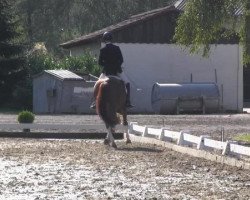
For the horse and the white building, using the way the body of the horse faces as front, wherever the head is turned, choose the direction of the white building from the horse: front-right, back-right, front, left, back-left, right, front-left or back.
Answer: front

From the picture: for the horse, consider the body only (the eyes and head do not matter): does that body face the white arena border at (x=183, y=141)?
no

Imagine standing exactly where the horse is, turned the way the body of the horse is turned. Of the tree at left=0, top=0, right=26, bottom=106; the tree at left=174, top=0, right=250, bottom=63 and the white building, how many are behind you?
0

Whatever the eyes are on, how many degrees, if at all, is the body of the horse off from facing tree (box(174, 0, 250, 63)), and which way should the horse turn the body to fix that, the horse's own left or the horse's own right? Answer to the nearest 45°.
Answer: approximately 45° to the horse's own right

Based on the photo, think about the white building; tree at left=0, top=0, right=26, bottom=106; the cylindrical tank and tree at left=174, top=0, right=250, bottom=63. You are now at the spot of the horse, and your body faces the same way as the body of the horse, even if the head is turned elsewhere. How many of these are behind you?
0

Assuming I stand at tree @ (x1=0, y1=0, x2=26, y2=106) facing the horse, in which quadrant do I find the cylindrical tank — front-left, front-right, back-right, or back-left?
front-left

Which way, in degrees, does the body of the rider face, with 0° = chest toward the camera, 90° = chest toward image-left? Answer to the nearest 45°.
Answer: approximately 180°

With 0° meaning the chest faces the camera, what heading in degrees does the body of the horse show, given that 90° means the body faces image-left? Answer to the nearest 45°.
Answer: approximately 180°

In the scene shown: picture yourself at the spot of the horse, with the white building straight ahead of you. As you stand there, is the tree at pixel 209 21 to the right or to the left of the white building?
right
